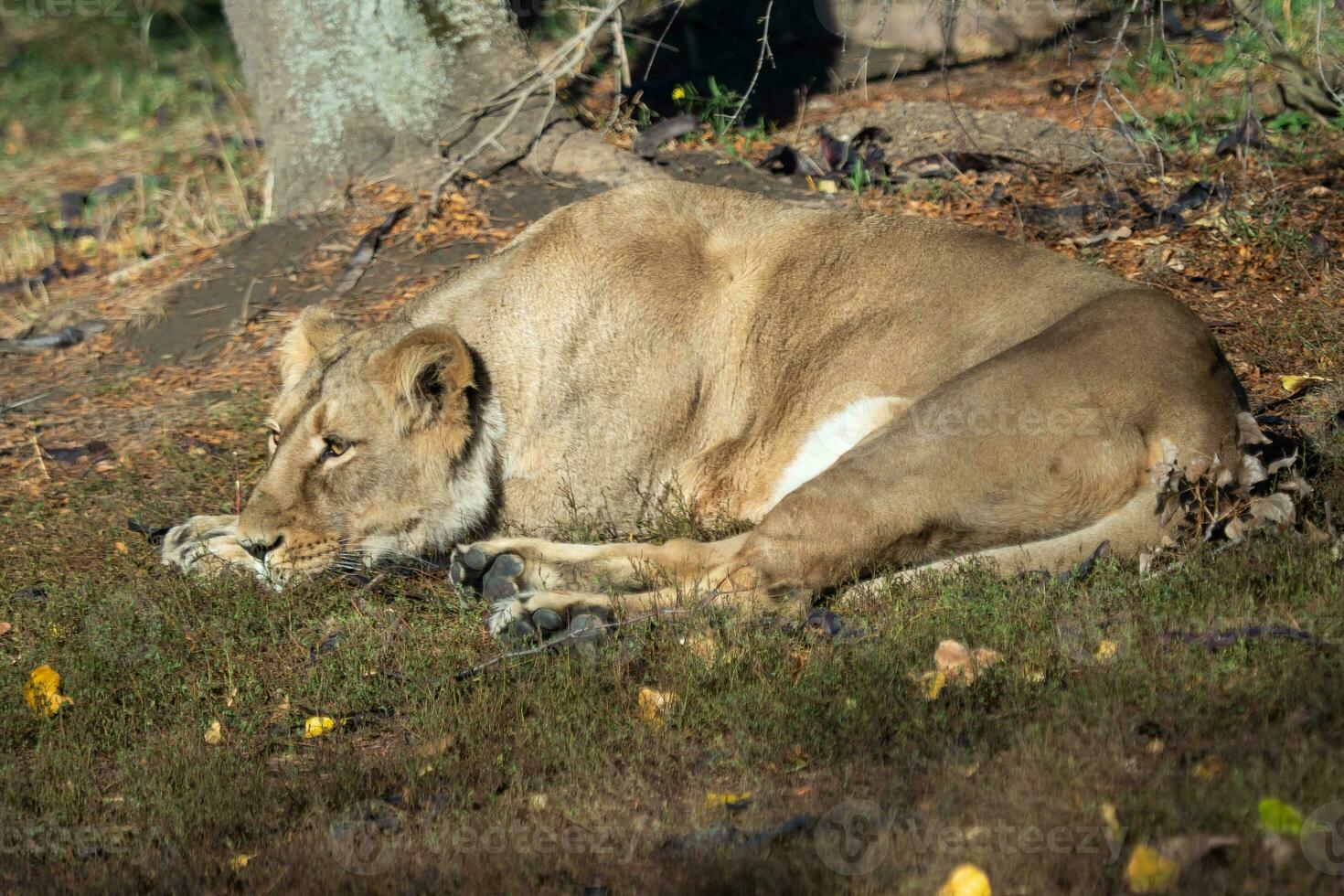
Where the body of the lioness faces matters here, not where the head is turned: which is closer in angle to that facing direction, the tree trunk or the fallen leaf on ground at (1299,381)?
the tree trunk

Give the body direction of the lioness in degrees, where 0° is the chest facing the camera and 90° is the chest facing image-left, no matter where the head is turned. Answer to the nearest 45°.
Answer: approximately 90°

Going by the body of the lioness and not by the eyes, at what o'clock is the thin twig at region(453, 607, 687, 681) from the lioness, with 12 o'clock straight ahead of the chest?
The thin twig is roughly at 10 o'clock from the lioness.

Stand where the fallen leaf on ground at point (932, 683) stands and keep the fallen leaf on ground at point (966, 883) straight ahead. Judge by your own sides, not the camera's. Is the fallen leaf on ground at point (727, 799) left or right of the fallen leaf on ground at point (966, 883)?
right

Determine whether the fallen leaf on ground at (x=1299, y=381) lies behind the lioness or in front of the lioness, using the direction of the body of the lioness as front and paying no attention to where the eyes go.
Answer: behind

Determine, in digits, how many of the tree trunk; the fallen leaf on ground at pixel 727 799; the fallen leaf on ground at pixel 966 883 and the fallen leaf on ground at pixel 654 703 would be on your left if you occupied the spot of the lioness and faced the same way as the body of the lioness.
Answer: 3

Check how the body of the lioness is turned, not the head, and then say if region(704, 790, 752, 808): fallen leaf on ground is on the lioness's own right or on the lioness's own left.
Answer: on the lioness's own left

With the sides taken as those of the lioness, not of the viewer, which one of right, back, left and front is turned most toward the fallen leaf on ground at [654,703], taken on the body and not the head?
left

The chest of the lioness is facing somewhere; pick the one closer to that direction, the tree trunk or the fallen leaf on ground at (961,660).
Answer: the tree trunk
